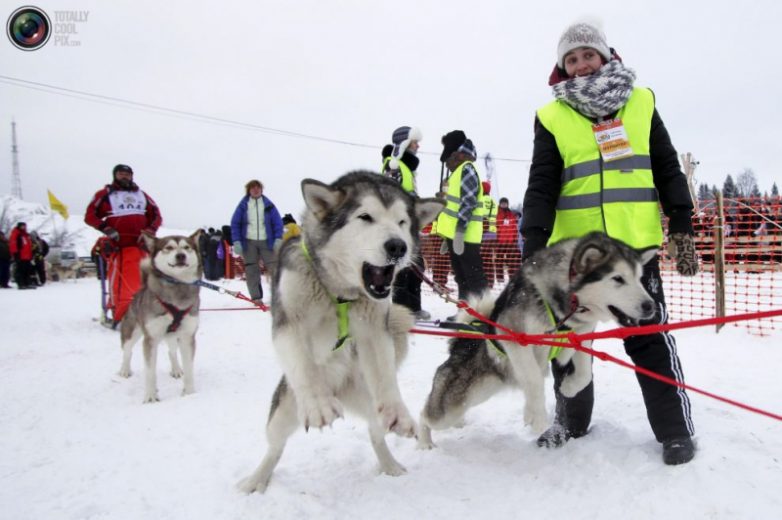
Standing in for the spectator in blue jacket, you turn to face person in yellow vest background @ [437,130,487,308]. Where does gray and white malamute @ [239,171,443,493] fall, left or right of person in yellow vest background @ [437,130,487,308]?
right

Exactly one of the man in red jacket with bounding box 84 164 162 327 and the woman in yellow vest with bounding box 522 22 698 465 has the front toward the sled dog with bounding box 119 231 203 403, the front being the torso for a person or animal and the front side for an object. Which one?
the man in red jacket

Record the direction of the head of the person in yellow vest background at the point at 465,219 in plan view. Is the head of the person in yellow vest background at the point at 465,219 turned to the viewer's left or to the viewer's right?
to the viewer's left

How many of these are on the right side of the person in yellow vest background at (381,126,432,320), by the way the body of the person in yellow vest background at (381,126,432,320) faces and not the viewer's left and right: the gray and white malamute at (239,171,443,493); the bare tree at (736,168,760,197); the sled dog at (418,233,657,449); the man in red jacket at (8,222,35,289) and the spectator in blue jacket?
2

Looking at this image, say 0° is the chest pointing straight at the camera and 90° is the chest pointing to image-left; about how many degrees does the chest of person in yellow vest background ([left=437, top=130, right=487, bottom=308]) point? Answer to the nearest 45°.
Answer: approximately 90°

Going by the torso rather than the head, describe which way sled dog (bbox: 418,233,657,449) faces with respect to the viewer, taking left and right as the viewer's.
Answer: facing the viewer and to the right of the viewer

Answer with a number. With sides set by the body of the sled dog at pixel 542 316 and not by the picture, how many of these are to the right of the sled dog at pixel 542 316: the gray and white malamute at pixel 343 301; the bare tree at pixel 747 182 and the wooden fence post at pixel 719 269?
1
